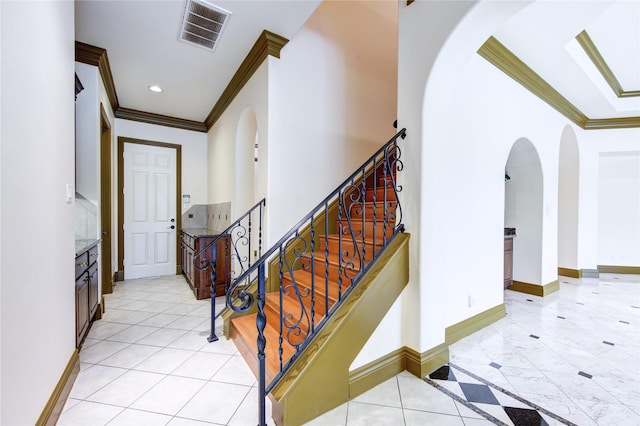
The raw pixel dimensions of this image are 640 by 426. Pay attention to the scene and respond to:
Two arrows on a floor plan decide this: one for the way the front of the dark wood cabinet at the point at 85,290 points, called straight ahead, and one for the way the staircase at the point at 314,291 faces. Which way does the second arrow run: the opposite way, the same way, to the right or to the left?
the opposite way

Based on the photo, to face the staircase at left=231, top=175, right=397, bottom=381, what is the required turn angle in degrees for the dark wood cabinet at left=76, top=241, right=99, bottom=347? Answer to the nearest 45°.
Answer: approximately 45° to its right

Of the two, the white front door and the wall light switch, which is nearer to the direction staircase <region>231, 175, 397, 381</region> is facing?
the wall light switch

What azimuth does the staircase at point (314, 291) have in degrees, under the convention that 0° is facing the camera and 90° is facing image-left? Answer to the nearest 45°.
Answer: approximately 45°

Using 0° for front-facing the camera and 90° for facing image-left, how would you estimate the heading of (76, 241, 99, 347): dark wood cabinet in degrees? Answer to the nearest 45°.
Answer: approximately 270°

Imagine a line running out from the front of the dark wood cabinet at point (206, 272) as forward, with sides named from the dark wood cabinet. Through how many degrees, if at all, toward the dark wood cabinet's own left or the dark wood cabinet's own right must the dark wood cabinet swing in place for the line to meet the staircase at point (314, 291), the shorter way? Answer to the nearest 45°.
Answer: approximately 90° to the dark wood cabinet's own left

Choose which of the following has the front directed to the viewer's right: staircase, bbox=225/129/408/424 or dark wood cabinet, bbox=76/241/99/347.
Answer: the dark wood cabinet

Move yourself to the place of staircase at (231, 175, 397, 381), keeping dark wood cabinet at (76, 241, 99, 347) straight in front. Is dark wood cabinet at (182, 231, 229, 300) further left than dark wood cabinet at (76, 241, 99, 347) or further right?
right

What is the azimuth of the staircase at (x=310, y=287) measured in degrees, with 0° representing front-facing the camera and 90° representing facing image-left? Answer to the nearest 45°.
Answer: approximately 45°

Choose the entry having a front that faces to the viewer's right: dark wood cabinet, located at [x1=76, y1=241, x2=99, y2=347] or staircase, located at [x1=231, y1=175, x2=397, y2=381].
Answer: the dark wood cabinet
